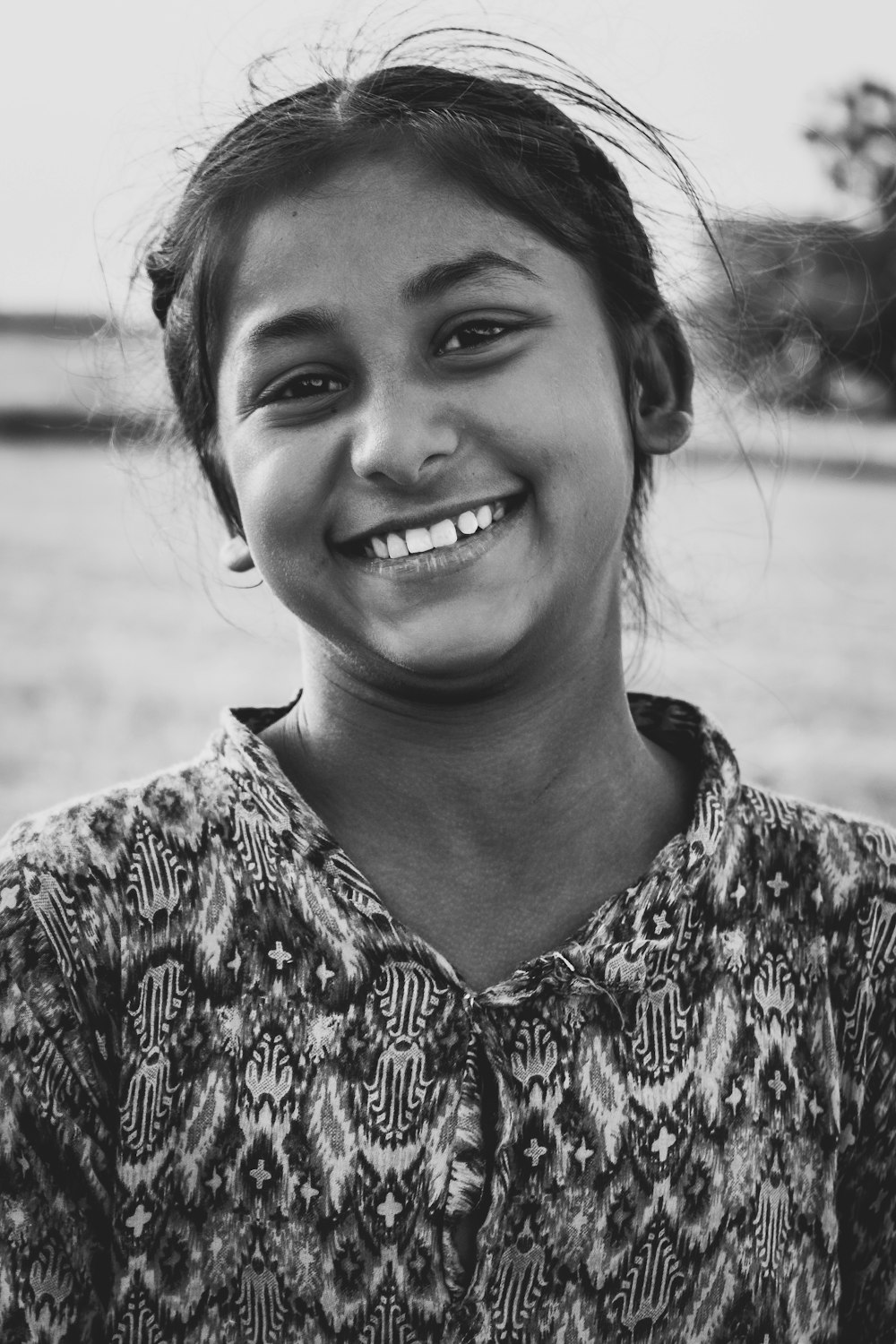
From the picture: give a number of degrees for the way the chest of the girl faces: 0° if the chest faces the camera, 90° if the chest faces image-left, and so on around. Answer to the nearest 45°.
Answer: approximately 0°
